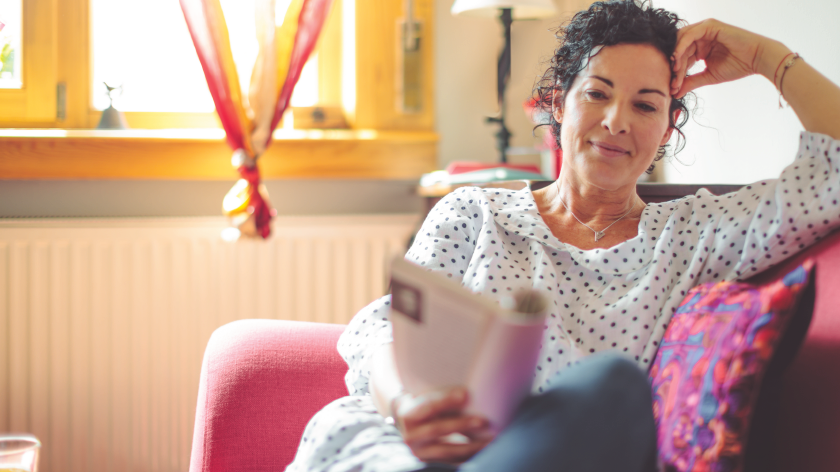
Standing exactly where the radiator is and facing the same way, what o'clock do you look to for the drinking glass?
The drinking glass is roughly at 12 o'clock from the radiator.

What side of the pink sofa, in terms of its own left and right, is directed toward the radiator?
right

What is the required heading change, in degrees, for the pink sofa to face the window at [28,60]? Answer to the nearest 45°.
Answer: approximately 90° to its right

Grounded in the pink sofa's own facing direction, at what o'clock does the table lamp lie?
The table lamp is roughly at 5 o'clock from the pink sofa.

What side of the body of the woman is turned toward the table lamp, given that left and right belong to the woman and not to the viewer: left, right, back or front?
back

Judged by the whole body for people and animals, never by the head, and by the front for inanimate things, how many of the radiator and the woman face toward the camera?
2

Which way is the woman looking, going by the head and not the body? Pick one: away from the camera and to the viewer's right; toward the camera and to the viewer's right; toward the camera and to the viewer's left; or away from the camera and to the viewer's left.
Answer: toward the camera and to the viewer's left

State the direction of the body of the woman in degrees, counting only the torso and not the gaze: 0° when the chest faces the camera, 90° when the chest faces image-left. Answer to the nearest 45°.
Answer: approximately 0°
